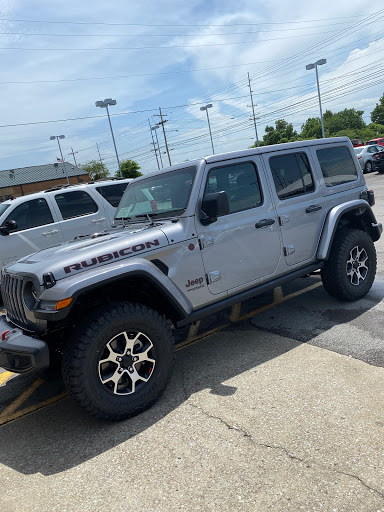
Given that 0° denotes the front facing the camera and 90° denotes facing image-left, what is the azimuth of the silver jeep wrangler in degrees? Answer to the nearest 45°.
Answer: approximately 45°

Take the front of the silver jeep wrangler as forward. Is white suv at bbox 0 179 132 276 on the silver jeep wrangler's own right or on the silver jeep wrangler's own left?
on the silver jeep wrangler's own right
